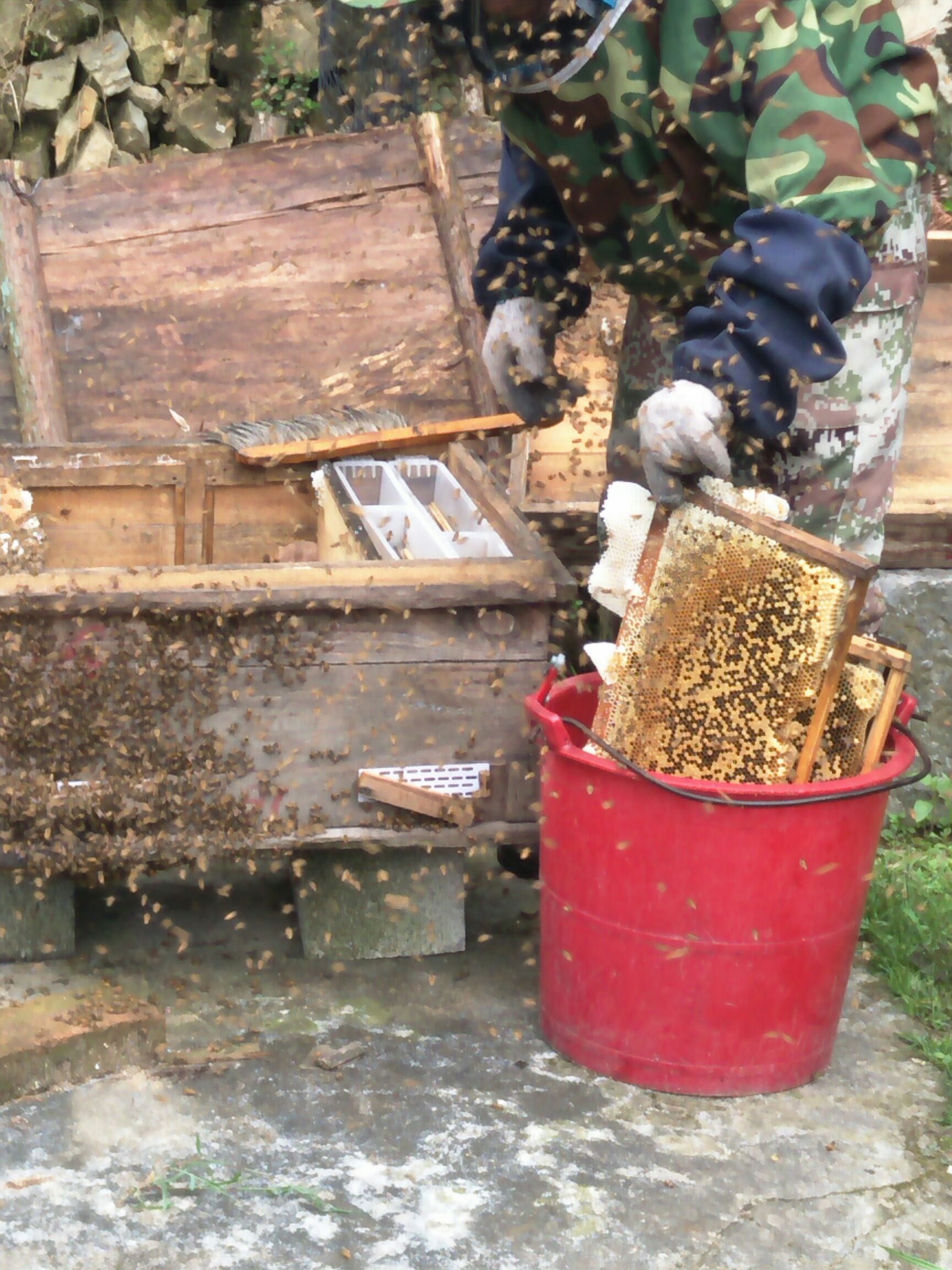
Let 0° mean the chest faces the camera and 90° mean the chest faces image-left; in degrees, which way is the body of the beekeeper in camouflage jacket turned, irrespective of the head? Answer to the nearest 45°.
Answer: approximately 45°

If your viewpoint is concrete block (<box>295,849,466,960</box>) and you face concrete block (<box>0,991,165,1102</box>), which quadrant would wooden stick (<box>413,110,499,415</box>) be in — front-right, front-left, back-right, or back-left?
back-right

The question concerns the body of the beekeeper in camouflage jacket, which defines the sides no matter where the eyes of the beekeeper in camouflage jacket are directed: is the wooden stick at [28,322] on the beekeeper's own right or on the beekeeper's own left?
on the beekeeper's own right

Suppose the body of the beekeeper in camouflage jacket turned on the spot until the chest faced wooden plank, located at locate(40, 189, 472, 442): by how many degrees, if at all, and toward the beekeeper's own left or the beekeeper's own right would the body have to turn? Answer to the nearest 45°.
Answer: approximately 90° to the beekeeper's own right

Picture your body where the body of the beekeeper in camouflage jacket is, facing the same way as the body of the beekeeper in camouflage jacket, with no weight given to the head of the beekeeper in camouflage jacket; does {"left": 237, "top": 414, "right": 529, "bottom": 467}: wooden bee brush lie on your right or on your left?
on your right
